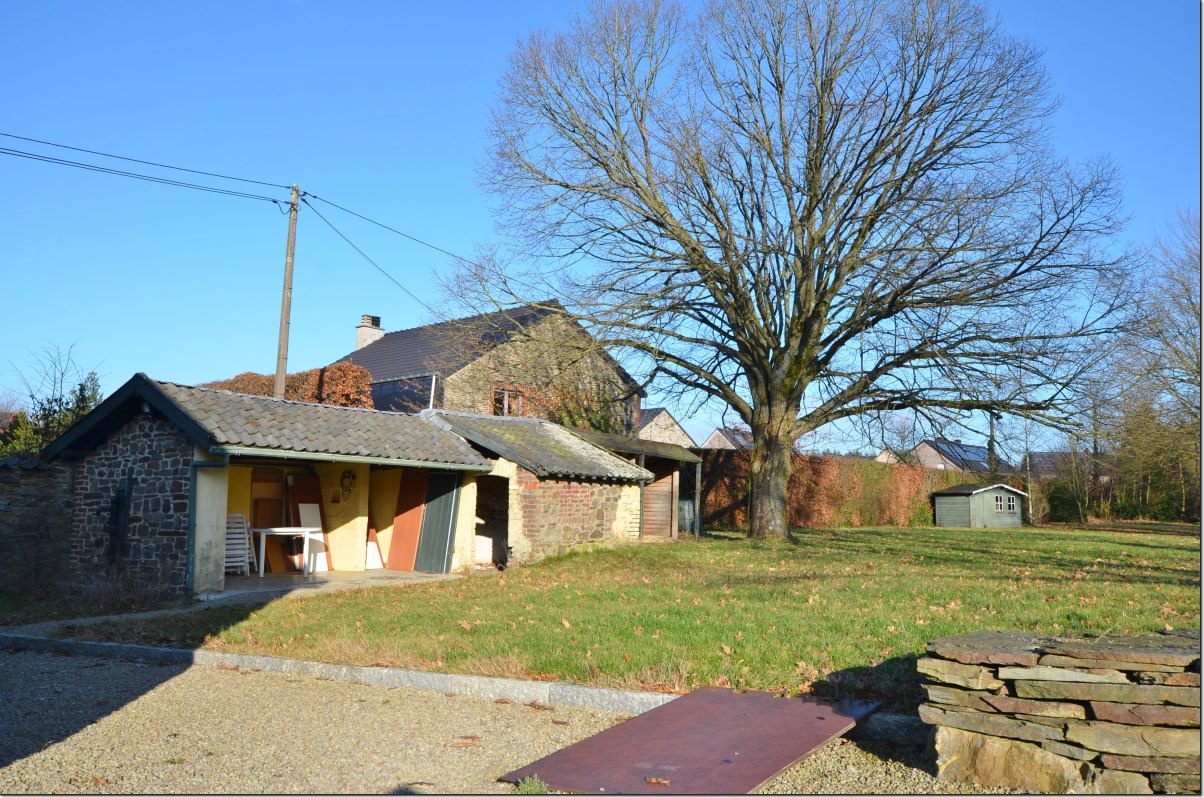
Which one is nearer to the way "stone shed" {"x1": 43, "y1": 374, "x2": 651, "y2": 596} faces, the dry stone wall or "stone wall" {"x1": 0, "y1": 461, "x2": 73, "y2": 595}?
the dry stone wall

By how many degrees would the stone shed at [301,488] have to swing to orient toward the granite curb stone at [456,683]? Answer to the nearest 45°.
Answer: approximately 45° to its right

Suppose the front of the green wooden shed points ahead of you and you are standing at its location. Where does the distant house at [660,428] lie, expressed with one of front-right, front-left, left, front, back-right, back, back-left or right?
back-right

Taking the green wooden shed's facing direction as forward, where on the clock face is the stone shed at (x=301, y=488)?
The stone shed is roughly at 2 o'clock from the green wooden shed.

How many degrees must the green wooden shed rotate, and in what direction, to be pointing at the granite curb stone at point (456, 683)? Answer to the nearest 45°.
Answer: approximately 45° to its right

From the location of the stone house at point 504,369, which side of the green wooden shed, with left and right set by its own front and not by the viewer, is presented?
right

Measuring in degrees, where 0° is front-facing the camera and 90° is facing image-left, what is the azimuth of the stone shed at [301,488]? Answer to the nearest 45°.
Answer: approximately 315°

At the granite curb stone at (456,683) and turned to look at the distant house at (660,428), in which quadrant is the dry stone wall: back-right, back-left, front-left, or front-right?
back-right

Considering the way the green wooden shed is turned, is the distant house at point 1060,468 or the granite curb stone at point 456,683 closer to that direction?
the granite curb stone

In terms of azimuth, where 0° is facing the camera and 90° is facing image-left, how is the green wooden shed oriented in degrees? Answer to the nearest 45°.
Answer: approximately 315°

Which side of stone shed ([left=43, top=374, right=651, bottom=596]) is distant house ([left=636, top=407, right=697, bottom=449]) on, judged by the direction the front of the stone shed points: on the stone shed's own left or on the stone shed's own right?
on the stone shed's own left

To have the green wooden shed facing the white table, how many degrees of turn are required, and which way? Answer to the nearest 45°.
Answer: approximately 45° to its right
